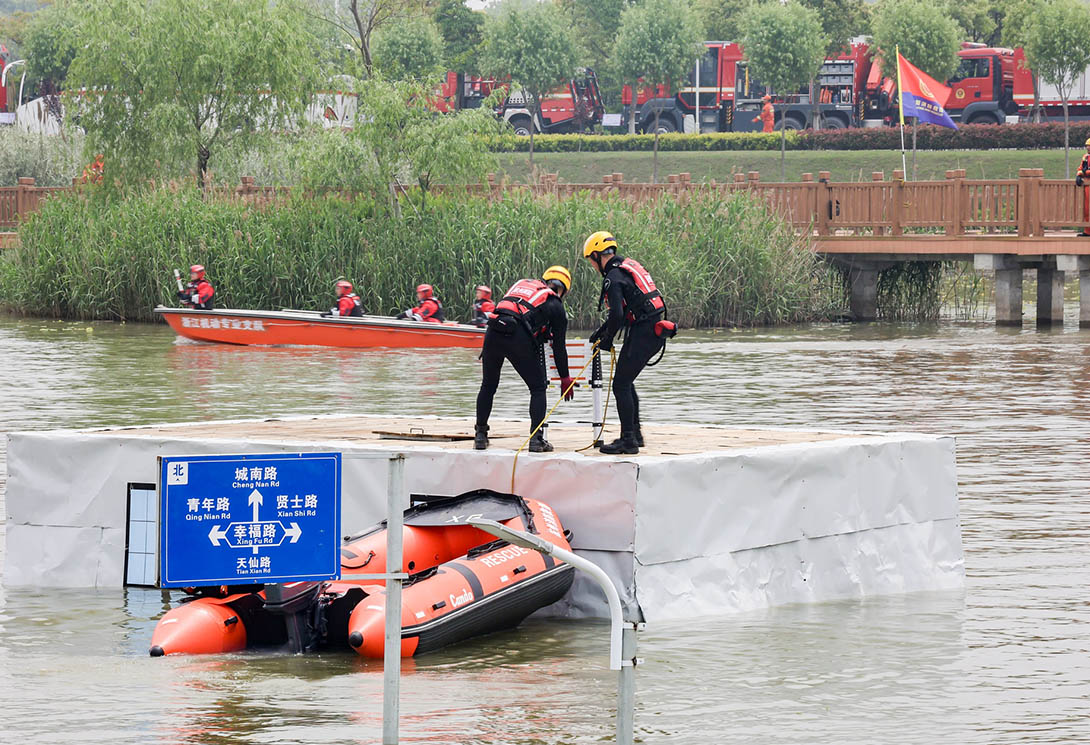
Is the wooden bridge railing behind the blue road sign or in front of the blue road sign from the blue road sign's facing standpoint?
behind

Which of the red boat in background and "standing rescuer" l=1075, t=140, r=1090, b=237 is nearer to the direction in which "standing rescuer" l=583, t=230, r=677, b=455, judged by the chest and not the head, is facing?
the red boat in background

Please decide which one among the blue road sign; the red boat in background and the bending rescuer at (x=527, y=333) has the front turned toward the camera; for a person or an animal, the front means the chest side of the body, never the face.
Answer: the blue road sign

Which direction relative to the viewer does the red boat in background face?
to the viewer's left

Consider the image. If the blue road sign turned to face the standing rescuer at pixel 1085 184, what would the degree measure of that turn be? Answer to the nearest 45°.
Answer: approximately 135° to its left

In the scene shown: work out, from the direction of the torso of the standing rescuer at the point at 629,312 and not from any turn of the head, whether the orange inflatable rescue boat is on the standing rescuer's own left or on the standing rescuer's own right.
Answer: on the standing rescuer's own left

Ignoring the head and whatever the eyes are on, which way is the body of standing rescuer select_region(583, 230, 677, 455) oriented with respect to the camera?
to the viewer's left

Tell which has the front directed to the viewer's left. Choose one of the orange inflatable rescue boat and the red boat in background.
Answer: the red boat in background

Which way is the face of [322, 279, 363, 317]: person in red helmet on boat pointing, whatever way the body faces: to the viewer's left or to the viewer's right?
to the viewer's left

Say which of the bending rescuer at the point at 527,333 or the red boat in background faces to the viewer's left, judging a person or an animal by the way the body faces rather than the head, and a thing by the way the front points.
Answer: the red boat in background

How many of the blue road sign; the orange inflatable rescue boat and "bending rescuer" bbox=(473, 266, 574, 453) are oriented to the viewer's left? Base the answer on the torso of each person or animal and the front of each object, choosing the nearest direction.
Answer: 0

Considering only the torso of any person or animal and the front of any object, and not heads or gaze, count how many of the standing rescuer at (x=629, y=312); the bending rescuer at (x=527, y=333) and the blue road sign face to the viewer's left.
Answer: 1

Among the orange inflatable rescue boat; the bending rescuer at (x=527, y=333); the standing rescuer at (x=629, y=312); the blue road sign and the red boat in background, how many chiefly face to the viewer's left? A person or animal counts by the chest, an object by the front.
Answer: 2

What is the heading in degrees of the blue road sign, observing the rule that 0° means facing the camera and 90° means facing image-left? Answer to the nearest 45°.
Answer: approximately 0°

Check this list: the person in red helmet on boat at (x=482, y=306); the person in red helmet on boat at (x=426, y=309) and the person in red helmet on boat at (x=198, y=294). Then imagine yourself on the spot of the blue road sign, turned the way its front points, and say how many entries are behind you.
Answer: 3

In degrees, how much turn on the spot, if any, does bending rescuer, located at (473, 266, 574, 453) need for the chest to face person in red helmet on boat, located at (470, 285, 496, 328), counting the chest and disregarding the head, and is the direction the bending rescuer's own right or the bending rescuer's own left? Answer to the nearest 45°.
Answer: approximately 45° to the bending rescuer's own left

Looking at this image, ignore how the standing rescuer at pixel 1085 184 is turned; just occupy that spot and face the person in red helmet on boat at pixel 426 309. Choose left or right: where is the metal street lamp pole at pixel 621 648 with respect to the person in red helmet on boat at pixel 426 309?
left

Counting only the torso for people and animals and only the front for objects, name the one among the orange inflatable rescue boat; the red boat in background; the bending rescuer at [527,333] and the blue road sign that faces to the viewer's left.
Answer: the red boat in background

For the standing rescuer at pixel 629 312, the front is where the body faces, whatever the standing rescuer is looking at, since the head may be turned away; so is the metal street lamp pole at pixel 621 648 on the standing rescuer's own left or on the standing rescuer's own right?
on the standing rescuer's own left
